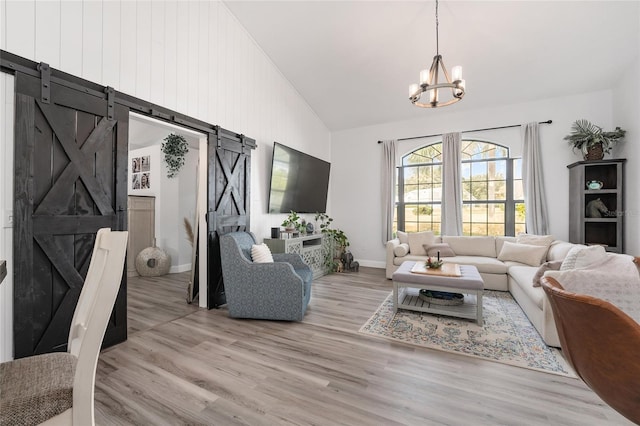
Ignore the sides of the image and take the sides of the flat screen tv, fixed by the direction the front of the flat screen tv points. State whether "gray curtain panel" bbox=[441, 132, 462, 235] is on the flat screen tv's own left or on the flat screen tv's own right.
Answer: on the flat screen tv's own left

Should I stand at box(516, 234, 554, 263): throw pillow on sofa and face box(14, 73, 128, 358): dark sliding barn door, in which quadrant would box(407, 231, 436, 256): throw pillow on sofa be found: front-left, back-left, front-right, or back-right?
front-right

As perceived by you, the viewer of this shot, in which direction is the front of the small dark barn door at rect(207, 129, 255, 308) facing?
facing the viewer and to the right of the viewer

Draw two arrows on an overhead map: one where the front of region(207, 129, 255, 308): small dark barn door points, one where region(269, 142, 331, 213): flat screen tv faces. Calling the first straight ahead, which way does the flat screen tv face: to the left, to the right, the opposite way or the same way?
the same way

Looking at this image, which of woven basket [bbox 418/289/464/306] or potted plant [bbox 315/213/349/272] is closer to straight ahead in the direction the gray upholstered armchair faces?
the woven basket

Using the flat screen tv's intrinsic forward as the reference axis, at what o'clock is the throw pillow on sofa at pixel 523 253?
The throw pillow on sofa is roughly at 11 o'clock from the flat screen tv.

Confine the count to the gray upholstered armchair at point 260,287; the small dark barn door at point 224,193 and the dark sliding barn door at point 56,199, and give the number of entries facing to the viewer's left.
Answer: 0

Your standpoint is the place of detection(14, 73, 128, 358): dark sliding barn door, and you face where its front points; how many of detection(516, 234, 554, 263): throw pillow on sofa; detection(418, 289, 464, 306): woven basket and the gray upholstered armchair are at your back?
0

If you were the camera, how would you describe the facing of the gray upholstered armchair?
facing to the right of the viewer

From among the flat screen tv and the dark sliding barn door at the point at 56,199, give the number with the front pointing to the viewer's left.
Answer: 0

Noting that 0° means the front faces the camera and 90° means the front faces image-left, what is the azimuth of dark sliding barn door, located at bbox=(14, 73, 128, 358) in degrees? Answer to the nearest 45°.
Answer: approximately 315°

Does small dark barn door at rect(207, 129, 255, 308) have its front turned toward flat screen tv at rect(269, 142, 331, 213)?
no

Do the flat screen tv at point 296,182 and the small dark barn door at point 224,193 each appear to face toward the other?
no

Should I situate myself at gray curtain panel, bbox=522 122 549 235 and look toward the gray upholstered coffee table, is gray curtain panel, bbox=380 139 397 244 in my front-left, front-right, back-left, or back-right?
front-right

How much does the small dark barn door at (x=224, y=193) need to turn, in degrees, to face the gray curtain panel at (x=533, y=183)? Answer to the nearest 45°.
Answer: approximately 45° to its left
